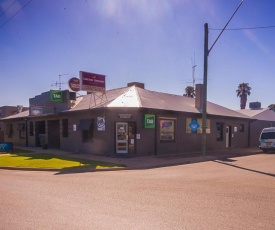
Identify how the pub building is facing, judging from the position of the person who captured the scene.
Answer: facing the viewer
